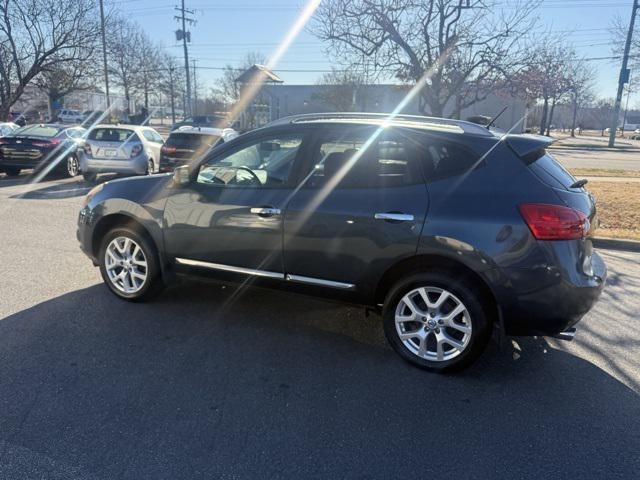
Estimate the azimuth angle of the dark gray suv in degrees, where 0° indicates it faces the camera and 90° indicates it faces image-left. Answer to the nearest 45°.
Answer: approximately 135°

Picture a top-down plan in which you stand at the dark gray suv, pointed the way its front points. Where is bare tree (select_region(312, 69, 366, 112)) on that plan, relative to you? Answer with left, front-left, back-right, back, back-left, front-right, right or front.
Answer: front-right

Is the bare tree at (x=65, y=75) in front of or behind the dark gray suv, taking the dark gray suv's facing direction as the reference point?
in front

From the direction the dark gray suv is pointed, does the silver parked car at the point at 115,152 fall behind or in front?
in front

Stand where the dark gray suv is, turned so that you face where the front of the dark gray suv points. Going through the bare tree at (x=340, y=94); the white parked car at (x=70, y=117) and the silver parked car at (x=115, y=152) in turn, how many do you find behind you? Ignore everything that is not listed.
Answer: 0

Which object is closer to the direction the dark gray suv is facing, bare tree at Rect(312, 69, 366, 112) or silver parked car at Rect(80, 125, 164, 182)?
the silver parked car

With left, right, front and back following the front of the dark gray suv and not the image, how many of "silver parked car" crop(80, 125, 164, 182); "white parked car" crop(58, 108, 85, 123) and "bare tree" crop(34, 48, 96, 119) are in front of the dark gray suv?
3

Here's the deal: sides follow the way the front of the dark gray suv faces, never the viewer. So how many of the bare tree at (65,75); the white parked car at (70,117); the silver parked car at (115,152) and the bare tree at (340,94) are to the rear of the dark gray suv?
0
